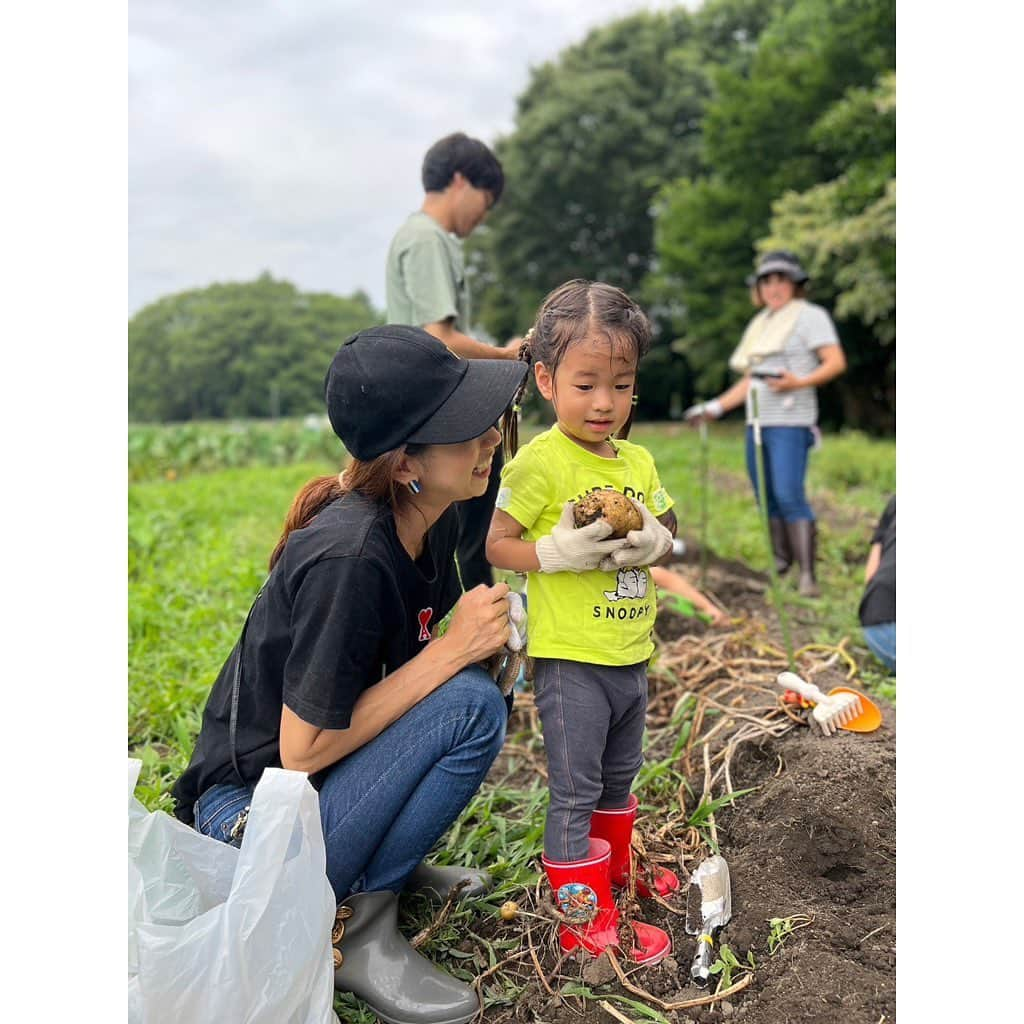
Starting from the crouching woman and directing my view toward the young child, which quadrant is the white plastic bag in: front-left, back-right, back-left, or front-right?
back-right

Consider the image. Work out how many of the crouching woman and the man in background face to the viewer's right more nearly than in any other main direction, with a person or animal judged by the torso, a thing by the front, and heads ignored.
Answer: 2

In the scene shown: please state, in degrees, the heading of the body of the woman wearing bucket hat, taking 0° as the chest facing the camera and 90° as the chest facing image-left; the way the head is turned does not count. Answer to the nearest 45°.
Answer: approximately 45°

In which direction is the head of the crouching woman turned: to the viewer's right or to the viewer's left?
to the viewer's right

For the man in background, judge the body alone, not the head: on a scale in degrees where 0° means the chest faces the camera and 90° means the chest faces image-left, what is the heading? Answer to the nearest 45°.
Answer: approximately 270°

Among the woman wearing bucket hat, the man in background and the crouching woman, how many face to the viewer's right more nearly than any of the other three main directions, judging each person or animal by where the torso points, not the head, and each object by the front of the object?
2

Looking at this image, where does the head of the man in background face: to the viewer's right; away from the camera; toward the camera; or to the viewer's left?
to the viewer's right

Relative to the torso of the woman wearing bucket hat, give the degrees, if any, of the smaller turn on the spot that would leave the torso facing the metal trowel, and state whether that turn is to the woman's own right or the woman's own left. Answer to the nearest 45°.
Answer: approximately 45° to the woman's own left

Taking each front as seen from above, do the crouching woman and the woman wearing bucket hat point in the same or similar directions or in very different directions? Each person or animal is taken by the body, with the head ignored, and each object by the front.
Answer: very different directions

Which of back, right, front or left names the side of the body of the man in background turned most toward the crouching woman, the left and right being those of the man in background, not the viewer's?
right

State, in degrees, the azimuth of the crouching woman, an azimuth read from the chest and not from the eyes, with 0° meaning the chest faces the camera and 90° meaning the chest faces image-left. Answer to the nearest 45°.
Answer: approximately 270°
